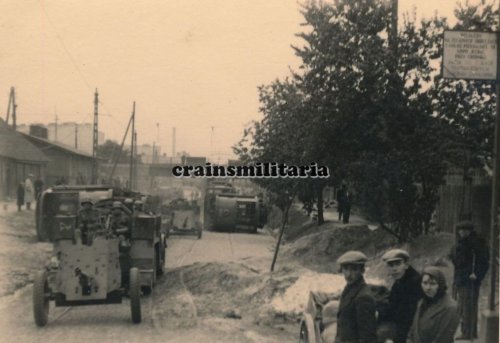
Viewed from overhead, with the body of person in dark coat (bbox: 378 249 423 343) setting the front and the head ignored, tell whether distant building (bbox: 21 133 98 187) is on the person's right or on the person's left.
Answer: on the person's right

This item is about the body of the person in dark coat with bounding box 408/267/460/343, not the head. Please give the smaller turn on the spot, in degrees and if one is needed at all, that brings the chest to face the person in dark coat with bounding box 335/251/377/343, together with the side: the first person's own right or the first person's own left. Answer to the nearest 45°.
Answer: approximately 45° to the first person's own right

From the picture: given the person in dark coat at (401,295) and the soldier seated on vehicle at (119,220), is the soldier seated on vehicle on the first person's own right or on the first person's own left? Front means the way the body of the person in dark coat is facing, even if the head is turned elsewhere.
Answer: on the first person's own right

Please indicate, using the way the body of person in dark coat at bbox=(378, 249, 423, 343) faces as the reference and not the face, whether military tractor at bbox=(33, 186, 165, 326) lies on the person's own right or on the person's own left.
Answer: on the person's own right

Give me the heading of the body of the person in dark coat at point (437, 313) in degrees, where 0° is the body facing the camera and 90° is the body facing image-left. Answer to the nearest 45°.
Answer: approximately 45°

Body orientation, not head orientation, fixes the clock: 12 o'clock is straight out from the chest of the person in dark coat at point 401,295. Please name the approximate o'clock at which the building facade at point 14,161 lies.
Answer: The building facade is roughly at 3 o'clock from the person in dark coat.

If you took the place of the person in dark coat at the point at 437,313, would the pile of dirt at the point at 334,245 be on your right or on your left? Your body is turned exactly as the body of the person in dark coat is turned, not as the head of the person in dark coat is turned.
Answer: on your right

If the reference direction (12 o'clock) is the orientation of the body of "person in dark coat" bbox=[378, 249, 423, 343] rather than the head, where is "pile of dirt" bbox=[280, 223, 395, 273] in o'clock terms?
The pile of dirt is roughly at 4 o'clock from the person in dark coat.

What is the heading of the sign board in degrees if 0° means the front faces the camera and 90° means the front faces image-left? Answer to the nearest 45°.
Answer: approximately 0°

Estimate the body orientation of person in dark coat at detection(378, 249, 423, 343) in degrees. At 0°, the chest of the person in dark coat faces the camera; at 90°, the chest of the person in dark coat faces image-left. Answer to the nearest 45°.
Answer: approximately 45°
